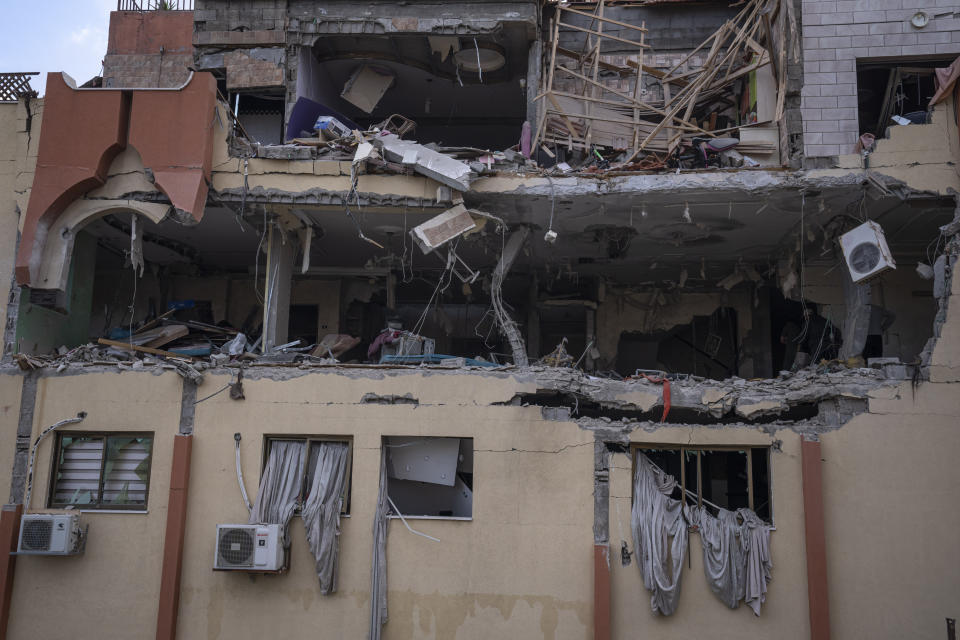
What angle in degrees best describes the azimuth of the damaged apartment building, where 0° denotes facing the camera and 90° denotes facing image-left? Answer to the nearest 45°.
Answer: approximately 0°

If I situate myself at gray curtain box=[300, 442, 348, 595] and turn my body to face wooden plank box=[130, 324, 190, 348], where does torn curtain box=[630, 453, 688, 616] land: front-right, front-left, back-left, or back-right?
back-right
